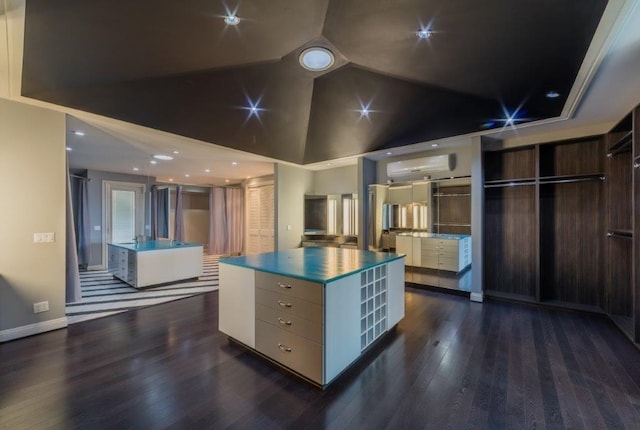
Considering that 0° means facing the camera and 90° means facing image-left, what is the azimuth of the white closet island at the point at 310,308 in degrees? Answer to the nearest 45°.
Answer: approximately 45°

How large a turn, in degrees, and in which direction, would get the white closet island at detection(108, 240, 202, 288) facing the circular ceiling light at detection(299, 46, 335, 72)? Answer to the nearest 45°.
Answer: approximately 90° to its left

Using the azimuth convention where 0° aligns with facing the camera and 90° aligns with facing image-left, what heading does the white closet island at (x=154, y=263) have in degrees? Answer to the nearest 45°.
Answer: approximately 45°

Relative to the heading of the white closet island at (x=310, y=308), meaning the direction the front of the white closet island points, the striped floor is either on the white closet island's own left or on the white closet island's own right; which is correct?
on the white closet island's own right

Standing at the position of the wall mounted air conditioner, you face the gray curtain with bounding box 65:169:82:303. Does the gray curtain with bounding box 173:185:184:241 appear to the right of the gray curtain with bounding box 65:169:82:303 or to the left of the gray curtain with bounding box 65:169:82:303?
right

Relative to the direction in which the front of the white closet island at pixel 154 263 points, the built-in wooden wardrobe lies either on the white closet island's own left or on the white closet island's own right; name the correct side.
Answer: on the white closet island's own left

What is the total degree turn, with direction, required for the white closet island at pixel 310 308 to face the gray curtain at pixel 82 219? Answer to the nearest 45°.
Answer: approximately 90° to its right
